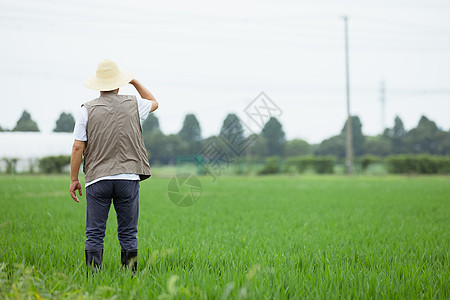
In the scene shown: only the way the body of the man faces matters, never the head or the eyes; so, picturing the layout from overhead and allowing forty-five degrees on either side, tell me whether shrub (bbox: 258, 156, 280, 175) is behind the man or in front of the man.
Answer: in front

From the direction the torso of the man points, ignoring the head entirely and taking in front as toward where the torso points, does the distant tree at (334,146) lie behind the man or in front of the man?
in front

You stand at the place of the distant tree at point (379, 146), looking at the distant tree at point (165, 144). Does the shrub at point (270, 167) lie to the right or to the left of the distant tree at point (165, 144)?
left

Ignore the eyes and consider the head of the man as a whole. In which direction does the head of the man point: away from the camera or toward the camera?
away from the camera

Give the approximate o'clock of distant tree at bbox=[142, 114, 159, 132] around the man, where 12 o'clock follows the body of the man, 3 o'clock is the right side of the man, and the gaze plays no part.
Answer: The distant tree is roughly at 12 o'clock from the man.

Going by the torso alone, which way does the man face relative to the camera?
away from the camera

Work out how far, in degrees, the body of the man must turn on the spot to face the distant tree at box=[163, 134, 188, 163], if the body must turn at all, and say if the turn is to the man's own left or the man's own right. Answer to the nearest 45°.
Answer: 0° — they already face it

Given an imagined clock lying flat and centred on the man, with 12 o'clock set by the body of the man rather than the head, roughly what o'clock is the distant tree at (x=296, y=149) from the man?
The distant tree is roughly at 1 o'clock from the man.

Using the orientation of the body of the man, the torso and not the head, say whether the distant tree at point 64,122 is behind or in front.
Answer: in front

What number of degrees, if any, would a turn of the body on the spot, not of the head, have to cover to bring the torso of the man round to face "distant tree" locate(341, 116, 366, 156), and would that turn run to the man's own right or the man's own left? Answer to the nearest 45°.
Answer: approximately 45° to the man's own right

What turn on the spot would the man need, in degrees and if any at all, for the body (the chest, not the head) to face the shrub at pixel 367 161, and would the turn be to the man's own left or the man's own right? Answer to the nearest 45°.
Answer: approximately 45° to the man's own right
